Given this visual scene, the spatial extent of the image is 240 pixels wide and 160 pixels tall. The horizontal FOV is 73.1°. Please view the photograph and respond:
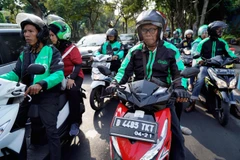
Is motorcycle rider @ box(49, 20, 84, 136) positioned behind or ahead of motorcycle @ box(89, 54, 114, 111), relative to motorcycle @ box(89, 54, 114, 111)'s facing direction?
ahead

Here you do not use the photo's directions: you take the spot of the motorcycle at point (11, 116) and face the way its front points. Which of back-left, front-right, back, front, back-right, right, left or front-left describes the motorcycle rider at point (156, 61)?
back-left

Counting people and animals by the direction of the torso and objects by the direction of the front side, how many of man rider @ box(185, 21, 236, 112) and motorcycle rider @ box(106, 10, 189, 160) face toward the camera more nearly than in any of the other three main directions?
2

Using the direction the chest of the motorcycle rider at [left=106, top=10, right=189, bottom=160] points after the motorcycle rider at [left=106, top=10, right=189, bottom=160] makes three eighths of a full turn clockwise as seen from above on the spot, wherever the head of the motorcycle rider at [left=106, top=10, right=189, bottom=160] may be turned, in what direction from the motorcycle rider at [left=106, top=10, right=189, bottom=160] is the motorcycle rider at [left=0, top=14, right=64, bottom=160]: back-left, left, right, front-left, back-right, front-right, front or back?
front-left

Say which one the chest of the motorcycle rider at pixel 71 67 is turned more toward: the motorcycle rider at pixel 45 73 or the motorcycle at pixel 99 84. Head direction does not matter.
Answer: the motorcycle rider

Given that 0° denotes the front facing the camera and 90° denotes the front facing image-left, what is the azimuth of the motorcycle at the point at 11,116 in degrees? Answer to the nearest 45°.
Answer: approximately 45°

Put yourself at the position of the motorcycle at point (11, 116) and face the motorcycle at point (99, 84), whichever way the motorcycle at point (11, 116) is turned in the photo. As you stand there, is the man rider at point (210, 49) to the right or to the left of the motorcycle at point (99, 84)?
right

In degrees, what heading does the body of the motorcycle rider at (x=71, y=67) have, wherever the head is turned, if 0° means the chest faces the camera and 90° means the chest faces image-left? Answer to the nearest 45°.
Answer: approximately 45°

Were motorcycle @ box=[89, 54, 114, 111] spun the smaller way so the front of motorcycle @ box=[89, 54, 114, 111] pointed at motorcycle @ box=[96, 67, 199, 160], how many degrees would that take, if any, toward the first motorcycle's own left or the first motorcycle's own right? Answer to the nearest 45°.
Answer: approximately 45° to the first motorcycle's own left

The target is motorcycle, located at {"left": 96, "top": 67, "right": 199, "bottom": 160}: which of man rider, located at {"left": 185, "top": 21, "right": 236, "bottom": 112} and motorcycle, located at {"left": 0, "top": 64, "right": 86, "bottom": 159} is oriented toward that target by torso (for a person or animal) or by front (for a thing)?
the man rider

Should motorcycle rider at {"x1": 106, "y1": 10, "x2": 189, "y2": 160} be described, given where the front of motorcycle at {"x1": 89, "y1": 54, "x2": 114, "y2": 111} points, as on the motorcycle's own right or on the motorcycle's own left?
on the motorcycle's own left

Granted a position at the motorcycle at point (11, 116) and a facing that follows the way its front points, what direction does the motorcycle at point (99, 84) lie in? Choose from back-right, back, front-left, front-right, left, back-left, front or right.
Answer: back

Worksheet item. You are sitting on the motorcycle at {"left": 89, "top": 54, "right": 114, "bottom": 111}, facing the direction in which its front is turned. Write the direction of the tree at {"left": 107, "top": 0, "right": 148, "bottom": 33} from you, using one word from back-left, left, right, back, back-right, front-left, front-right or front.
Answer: back-right

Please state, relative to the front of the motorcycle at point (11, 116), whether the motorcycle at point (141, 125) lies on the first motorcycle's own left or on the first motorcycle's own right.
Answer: on the first motorcycle's own left

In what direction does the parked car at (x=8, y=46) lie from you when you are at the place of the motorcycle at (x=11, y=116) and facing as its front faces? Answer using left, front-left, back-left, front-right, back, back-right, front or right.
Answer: back-right

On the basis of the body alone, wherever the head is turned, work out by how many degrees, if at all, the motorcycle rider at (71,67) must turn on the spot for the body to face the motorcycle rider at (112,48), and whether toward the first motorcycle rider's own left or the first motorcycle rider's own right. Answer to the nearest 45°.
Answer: approximately 180°

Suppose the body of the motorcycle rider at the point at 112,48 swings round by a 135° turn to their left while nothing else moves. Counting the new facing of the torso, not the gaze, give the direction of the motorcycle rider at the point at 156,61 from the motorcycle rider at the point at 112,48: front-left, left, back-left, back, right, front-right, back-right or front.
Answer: right
